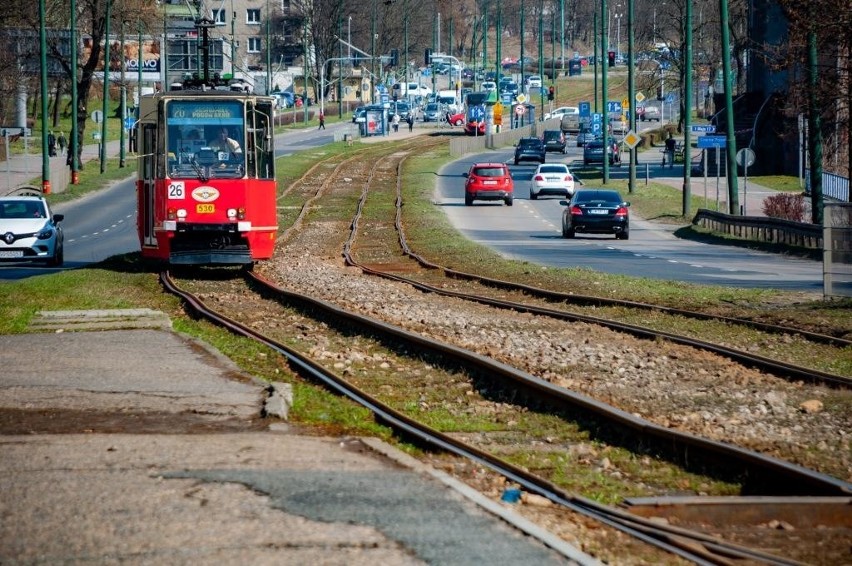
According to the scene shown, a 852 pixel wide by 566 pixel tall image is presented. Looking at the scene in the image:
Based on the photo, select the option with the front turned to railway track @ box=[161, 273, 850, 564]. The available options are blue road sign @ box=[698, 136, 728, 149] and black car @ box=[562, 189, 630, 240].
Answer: the blue road sign

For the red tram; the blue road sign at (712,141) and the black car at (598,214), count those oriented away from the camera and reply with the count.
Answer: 1

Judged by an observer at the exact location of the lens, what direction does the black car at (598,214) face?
facing away from the viewer

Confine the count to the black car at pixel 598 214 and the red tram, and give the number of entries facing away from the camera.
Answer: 1

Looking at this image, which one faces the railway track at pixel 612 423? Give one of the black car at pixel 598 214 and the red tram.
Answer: the red tram

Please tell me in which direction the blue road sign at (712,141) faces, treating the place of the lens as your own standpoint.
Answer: facing the viewer

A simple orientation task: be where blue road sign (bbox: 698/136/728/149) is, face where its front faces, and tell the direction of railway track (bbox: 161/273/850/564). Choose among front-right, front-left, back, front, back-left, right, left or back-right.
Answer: front

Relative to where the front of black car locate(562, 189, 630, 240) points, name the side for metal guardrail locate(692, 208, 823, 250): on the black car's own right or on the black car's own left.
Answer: on the black car's own right

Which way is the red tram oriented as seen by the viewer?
toward the camera
